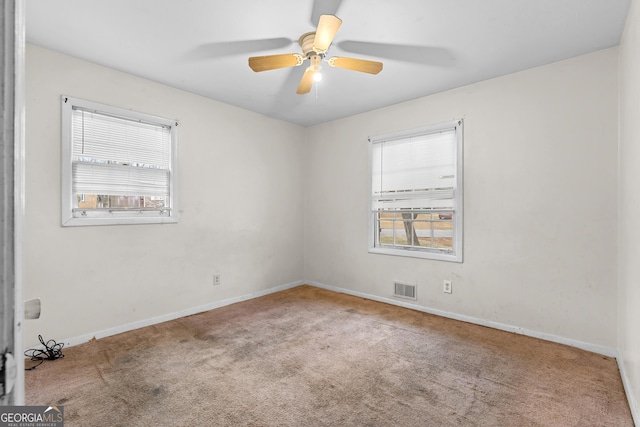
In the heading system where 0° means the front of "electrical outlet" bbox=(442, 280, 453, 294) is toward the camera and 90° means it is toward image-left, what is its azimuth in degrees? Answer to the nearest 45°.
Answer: approximately 0°

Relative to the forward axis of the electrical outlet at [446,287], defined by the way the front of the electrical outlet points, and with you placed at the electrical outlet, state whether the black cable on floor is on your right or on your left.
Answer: on your right

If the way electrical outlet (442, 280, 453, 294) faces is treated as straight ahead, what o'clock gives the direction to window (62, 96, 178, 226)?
The window is roughly at 2 o'clock from the electrical outlet.
